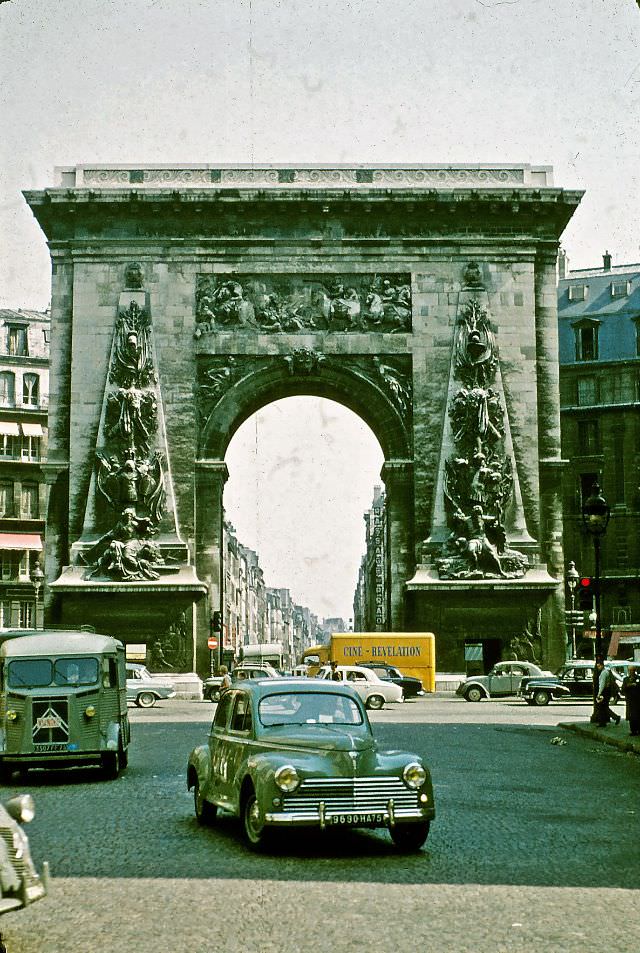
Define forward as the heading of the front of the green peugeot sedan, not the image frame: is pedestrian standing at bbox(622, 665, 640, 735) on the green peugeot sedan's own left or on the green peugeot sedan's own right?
on the green peugeot sedan's own left

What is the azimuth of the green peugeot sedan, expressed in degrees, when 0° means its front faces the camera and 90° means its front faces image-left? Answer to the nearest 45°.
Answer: approximately 315°

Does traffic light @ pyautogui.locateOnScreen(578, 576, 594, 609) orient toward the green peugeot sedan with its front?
yes

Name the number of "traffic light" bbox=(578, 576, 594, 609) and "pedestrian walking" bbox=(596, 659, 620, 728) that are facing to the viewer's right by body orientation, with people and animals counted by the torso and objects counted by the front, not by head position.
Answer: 0

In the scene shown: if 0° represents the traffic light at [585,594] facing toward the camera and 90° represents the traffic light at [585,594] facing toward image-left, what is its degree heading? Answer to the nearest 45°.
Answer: approximately 0°
